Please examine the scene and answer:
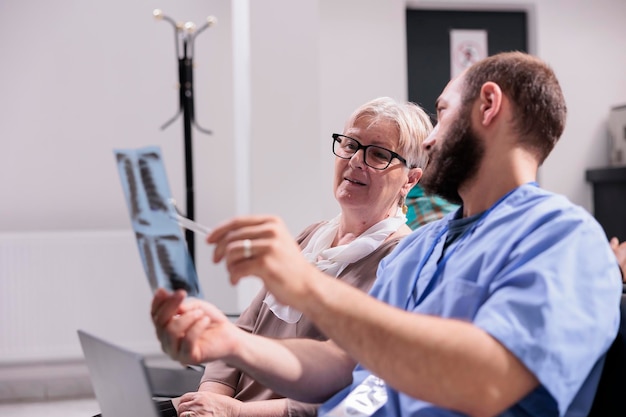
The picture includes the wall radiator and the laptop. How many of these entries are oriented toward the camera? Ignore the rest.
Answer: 1

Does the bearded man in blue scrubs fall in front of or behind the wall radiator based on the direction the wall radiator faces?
in front

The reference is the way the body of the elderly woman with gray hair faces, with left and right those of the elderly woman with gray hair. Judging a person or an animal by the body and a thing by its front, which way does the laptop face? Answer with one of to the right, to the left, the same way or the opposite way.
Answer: the opposite way

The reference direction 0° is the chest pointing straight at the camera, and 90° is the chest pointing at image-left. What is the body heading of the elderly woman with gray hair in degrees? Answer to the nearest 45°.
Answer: approximately 45°

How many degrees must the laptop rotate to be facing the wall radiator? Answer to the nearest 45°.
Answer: approximately 45° to its left

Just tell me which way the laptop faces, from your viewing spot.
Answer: facing away from the viewer and to the right of the viewer

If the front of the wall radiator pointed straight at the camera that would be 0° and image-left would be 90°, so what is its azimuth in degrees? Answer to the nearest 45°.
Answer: approximately 0°
